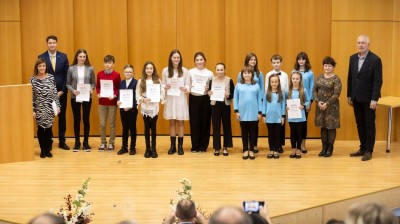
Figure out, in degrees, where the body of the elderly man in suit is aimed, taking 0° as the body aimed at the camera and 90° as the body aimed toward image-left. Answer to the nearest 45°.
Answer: approximately 45°

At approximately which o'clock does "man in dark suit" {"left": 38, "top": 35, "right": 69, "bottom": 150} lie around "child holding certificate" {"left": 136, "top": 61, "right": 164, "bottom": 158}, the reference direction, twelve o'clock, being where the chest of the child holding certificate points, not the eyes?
The man in dark suit is roughly at 4 o'clock from the child holding certificate.

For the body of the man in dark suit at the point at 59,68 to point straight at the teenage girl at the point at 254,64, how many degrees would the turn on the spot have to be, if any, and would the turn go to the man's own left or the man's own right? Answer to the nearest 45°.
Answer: approximately 45° to the man's own left

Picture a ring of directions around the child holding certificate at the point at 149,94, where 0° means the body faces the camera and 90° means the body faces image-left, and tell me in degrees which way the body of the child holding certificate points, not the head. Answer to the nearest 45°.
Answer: approximately 0°

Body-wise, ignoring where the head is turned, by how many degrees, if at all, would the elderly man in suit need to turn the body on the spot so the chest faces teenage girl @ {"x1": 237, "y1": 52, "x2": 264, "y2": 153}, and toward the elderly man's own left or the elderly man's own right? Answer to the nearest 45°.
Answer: approximately 45° to the elderly man's own right

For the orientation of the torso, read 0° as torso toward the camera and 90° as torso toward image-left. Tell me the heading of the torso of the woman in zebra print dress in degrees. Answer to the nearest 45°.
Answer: approximately 0°

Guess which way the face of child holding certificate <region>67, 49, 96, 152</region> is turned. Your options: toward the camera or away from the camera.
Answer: toward the camera

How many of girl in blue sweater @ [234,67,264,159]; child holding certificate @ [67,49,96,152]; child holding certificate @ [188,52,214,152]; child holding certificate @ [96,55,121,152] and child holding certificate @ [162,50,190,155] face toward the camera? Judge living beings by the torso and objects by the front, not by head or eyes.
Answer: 5

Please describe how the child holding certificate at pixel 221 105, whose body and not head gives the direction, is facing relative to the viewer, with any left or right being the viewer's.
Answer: facing the viewer
